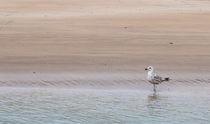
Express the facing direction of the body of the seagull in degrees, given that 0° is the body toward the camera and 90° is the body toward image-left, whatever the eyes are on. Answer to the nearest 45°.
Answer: approximately 90°
